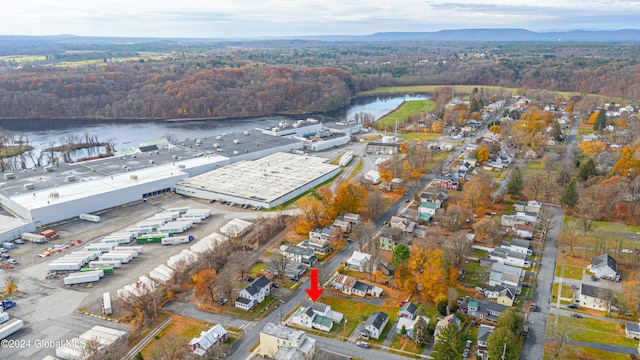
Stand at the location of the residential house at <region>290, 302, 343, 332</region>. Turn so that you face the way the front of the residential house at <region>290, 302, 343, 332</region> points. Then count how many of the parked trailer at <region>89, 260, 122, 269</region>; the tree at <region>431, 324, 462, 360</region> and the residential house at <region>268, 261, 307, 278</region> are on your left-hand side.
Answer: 1

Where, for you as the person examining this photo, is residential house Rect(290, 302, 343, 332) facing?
facing the viewer and to the left of the viewer

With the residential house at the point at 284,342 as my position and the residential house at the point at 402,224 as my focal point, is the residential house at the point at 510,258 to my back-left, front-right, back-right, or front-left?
front-right

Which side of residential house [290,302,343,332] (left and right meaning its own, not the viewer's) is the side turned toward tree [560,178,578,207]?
back

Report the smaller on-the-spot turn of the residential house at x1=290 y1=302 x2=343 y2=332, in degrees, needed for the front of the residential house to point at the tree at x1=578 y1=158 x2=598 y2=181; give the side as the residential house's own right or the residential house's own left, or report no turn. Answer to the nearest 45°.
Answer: approximately 180°

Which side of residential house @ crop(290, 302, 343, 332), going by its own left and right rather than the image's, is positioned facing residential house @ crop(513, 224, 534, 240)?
back
